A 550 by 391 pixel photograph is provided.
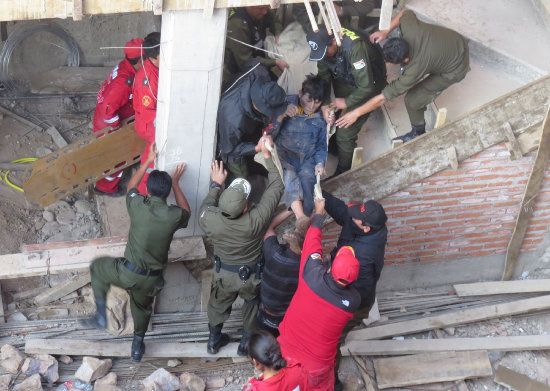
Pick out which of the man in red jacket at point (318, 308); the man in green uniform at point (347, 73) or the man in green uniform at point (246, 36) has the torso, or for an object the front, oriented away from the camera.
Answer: the man in red jacket

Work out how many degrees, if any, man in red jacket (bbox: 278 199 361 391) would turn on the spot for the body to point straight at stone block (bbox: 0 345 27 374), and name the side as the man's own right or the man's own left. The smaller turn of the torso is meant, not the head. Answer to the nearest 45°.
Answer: approximately 90° to the man's own left

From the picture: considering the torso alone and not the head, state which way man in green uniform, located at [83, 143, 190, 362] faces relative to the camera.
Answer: away from the camera

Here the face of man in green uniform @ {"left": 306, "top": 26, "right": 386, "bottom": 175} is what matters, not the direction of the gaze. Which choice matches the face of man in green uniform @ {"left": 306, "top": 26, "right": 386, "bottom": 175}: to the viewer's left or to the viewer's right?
to the viewer's left

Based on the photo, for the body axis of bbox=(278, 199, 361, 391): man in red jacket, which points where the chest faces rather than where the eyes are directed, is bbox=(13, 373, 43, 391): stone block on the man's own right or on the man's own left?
on the man's own left

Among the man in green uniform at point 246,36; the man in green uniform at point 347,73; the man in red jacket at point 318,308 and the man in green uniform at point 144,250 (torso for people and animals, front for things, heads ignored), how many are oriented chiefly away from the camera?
2

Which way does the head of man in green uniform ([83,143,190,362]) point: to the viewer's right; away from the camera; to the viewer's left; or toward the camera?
away from the camera

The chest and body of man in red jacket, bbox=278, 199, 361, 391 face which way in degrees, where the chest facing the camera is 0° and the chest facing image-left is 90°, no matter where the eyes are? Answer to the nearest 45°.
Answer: approximately 180°

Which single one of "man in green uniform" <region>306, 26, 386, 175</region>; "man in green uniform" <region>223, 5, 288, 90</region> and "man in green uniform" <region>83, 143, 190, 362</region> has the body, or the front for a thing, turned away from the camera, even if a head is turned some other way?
"man in green uniform" <region>83, 143, 190, 362</region>

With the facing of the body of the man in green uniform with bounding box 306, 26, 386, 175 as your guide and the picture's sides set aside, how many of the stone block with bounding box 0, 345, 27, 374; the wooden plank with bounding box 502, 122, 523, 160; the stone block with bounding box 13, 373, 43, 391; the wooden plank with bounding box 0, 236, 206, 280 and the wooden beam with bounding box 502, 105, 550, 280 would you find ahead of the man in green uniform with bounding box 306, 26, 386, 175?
3

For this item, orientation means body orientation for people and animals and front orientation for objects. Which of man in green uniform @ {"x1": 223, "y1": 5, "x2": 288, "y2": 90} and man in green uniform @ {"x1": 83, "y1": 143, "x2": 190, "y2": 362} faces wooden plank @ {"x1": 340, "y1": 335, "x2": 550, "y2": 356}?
man in green uniform @ {"x1": 223, "y1": 5, "x2": 288, "y2": 90}
